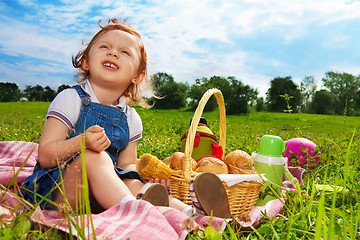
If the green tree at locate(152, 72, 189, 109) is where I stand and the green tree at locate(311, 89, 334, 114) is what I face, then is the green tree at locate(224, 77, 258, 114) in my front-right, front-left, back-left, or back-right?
front-right

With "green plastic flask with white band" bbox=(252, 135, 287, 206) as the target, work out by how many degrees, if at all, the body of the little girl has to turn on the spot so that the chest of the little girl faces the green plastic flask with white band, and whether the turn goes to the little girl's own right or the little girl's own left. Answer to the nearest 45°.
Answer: approximately 45° to the little girl's own left

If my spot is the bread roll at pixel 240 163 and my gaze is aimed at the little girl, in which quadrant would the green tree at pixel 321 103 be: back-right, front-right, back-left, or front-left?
back-right

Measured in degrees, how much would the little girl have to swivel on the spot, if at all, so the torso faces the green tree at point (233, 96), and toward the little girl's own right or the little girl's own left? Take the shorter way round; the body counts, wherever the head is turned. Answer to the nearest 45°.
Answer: approximately 90° to the little girl's own left

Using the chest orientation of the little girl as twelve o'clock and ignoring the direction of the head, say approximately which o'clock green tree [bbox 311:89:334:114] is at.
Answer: The green tree is roughly at 9 o'clock from the little girl.

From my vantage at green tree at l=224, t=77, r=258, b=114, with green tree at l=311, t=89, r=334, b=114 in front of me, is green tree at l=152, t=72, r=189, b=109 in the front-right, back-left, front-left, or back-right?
back-left

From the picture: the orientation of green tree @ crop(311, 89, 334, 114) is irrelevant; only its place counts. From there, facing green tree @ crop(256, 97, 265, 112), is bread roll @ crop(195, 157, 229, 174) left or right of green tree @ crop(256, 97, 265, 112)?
left

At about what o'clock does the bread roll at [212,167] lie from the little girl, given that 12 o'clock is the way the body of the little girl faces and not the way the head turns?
The bread roll is roughly at 11 o'clock from the little girl.

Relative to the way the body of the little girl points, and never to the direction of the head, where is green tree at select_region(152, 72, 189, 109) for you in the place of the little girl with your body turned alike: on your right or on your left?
on your left

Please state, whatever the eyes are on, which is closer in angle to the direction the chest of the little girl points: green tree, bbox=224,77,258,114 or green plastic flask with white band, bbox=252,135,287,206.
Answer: the green plastic flask with white band

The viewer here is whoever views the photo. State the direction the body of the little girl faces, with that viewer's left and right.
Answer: facing the viewer and to the right of the viewer

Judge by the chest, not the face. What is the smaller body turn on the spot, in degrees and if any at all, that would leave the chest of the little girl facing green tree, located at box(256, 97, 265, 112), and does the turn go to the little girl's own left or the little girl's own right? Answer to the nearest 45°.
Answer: approximately 90° to the little girl's own left

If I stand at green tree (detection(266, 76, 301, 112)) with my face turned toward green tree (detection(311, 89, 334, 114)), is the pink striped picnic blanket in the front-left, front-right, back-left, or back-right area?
back-right

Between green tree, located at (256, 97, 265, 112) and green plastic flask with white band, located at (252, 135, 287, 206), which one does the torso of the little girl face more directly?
the green plastic flask with white band
